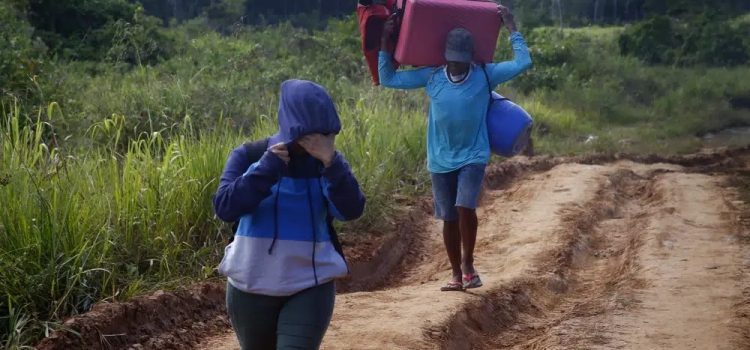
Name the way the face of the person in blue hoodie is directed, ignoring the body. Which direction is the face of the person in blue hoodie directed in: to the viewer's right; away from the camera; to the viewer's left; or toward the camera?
toward the camera

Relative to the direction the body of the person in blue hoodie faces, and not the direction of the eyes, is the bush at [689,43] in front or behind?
behind

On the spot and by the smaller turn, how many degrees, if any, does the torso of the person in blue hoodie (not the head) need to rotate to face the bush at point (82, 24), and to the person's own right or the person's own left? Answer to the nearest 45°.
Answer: approximately 180°

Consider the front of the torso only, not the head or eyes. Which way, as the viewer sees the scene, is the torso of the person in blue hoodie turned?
toward the camera
